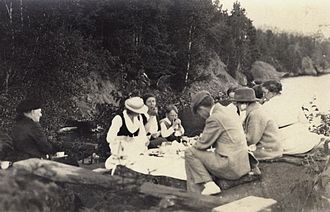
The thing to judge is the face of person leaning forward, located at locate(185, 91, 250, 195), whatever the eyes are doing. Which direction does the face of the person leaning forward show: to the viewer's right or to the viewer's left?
to the viewer's left

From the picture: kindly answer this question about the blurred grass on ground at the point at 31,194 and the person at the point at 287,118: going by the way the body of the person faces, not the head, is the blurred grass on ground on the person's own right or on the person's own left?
on the person's own left

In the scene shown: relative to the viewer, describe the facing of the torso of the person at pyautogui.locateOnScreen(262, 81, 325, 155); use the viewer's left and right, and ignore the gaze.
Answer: facing away from the viewer and to the left of the viewer

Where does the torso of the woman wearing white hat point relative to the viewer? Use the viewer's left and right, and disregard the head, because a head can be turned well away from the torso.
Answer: facing the viewer and to the right of the viewer

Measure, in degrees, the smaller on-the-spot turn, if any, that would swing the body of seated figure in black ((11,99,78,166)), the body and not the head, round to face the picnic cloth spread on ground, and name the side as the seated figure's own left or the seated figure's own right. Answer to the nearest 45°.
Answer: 0° — they already face it

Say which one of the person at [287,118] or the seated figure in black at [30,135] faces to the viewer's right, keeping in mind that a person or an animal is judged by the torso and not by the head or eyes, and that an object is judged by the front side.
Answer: the seated figure in black

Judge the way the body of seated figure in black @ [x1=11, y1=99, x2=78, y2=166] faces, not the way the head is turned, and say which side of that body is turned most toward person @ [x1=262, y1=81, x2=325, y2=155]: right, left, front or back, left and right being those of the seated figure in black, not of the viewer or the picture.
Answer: front

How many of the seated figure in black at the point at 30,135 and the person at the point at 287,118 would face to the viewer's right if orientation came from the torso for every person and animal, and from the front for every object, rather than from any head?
1

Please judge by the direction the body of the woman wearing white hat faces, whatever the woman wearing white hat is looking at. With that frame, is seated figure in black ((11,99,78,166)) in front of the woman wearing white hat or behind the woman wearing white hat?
behind

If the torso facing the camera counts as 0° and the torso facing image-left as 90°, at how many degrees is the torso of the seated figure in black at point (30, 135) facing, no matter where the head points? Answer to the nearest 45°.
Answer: approximately 270°
